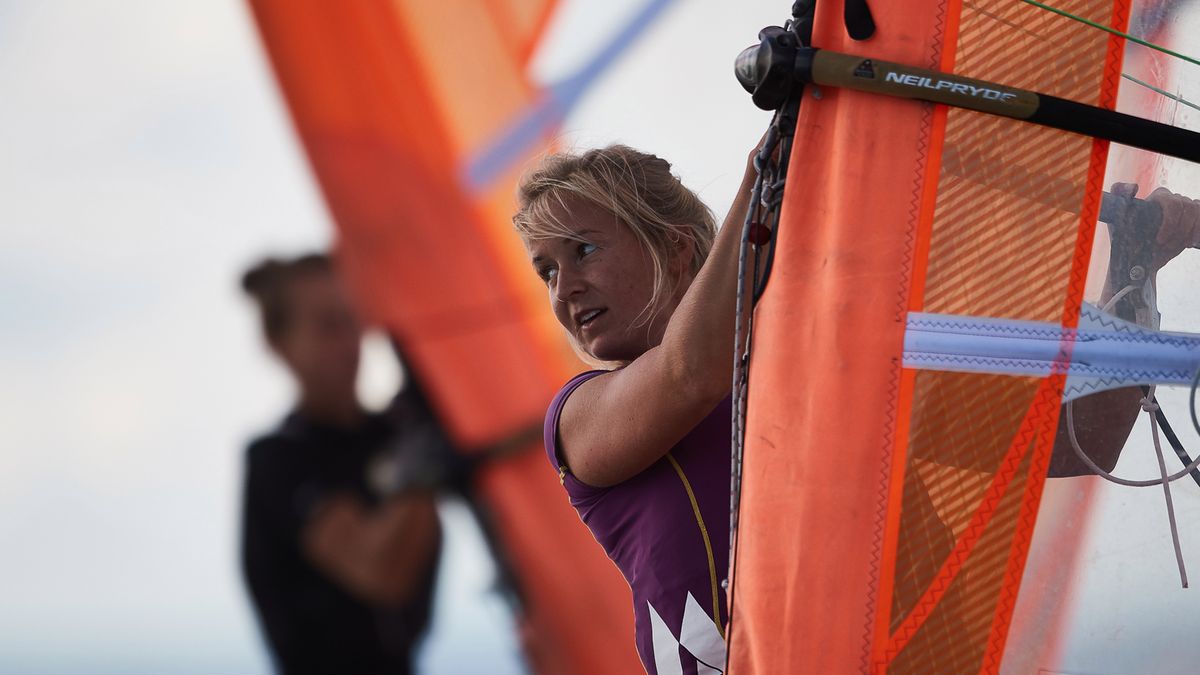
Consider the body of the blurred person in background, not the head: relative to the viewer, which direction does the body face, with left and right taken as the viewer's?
facing the viewer and to the right of the viewer

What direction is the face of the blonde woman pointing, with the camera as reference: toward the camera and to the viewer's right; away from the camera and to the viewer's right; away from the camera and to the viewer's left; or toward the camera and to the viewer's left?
toward the camera and to the viewer's left

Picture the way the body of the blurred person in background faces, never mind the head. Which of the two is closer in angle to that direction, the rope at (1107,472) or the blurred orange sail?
the rope

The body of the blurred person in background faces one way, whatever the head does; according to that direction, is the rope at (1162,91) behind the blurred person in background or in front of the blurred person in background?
in front

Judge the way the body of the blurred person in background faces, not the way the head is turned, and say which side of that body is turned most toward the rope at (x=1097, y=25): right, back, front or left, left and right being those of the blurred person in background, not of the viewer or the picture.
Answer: front

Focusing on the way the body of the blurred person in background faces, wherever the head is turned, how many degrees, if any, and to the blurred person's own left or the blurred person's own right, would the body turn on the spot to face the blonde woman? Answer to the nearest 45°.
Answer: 0° — they already face them

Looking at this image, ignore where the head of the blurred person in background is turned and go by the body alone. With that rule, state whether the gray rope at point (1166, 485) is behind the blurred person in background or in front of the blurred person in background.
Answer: in front
